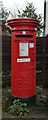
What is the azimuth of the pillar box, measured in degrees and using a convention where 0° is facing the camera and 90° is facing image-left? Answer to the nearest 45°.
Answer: approximately 0°
